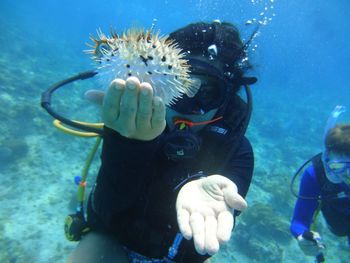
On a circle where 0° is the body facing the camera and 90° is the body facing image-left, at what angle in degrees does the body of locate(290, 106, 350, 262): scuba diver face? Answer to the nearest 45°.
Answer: approximately 0°

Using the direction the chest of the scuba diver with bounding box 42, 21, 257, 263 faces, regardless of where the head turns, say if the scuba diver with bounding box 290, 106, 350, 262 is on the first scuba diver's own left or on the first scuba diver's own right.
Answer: on the first scuba diver's own left

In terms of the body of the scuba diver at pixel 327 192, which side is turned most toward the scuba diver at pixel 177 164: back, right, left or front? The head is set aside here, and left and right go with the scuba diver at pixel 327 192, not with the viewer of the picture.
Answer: front

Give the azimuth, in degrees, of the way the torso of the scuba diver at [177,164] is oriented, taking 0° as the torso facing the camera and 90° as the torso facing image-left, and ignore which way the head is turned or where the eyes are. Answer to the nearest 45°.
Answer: approximately 0°

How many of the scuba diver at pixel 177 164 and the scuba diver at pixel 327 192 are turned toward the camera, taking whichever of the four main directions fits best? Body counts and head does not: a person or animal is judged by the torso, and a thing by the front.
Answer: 2
